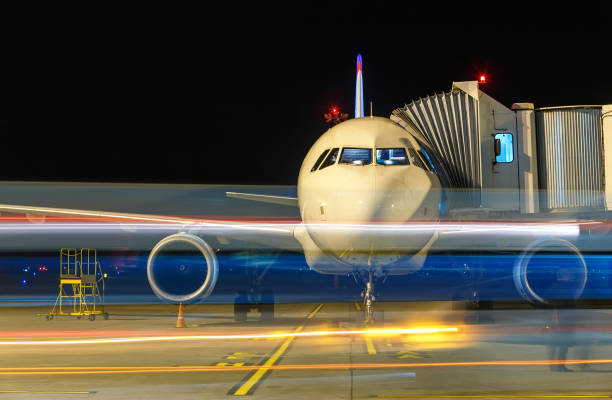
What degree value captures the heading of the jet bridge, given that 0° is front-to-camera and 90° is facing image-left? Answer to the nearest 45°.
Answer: approximately 90°

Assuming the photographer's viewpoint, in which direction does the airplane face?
facing the viewer

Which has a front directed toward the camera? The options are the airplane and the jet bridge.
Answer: the airplane

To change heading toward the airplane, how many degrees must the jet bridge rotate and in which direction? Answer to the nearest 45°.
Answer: approximately 45° to its left

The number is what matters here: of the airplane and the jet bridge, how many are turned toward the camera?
1

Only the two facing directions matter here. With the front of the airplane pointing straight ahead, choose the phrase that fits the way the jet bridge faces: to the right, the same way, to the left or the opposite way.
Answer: to the right

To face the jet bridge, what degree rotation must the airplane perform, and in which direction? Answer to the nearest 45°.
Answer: approximately 45° to its left
